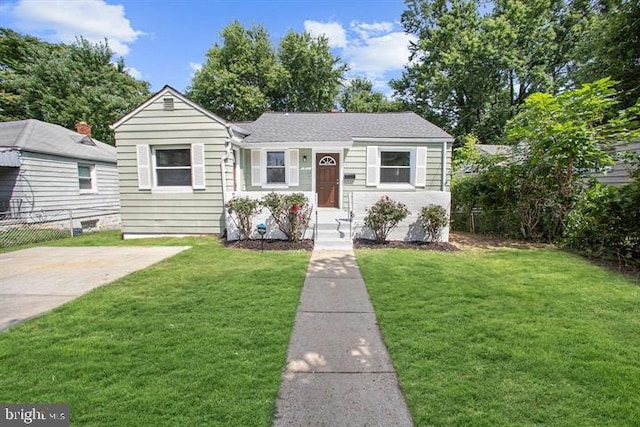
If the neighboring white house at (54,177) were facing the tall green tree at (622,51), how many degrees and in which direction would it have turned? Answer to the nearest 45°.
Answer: approximately 90° to its left

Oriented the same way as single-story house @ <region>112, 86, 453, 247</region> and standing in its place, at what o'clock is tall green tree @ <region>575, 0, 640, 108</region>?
The tall green tree is roughly at 9 o'clock from the single-story house.

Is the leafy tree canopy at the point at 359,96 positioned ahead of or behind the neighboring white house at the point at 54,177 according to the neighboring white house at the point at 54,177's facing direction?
behind

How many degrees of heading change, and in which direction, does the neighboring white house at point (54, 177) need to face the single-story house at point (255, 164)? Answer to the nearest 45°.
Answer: approximately 90° to its left

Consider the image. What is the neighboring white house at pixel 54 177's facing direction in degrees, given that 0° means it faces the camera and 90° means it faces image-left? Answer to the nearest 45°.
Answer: approximately 45°

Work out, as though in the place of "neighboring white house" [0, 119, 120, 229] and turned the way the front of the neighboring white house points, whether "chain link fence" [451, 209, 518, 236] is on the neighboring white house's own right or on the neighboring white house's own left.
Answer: on the neighboring white house's own left

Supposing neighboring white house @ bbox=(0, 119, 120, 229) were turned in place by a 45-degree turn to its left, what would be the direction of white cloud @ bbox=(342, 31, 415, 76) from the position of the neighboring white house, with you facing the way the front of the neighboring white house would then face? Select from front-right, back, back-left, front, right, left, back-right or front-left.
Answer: left

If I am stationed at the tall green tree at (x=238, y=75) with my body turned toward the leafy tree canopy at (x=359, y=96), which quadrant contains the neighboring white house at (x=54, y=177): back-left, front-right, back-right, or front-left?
back-right

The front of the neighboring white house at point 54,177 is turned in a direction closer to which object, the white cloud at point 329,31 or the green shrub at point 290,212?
the green shrub

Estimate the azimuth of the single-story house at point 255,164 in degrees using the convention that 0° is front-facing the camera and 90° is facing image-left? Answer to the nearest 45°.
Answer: approximately 0°

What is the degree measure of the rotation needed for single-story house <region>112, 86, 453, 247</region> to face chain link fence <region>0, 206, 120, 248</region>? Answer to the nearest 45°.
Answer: approximately 90° to its right
